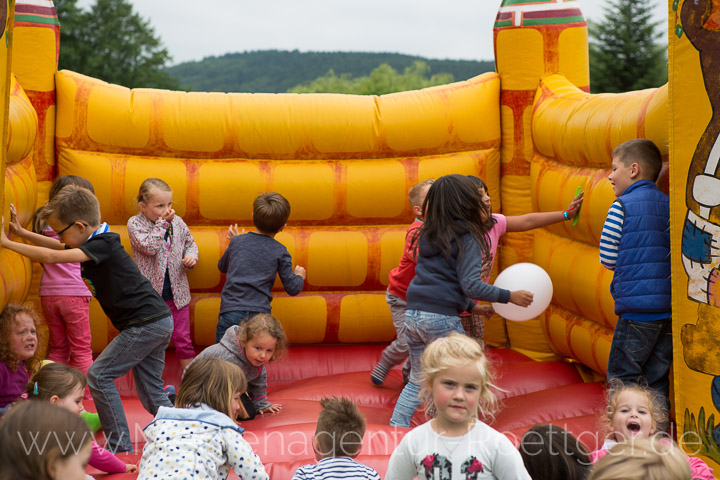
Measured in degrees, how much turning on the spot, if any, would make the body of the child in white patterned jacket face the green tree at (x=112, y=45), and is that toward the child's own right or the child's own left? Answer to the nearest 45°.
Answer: approximately 45° to the child's own left

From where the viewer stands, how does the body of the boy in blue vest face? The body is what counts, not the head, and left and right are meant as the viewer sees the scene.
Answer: facing away from the viewer and to the left of the viewer

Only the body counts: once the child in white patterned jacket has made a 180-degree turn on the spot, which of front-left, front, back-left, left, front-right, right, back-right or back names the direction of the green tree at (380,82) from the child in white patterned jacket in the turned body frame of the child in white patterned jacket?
back-right

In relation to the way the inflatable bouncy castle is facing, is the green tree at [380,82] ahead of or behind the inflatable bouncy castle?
behind

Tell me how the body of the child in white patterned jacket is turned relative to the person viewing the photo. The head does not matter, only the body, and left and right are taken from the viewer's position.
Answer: facing away from the viewer and to the right of the viewer

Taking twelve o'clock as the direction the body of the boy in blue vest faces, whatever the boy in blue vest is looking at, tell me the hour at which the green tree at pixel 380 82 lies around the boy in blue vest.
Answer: The green tree is roughly at 1 o'clock from the boy in blue vest.

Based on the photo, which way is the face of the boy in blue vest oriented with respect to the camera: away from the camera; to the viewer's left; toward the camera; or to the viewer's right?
to the viewer's left

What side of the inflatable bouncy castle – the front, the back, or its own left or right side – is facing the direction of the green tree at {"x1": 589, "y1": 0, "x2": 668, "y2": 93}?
back
